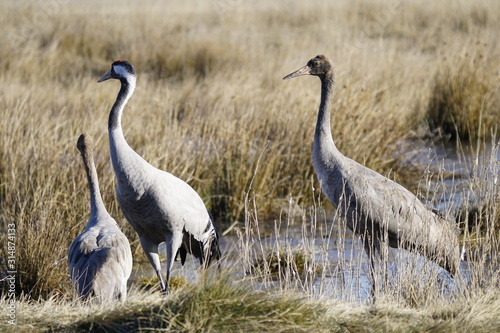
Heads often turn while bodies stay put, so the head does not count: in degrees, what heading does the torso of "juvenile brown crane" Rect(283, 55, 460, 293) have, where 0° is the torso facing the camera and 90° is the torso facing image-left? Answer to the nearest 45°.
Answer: approximately 90°

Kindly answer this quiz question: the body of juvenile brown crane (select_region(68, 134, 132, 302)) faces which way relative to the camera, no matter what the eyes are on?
away from the camera

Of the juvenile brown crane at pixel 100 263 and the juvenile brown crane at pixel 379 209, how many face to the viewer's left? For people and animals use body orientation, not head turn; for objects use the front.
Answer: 1

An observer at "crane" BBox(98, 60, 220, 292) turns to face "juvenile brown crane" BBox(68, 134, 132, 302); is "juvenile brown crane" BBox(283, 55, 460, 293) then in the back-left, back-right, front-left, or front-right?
back-left

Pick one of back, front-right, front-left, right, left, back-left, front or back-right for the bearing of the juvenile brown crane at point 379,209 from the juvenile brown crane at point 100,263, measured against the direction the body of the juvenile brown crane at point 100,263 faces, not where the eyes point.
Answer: right

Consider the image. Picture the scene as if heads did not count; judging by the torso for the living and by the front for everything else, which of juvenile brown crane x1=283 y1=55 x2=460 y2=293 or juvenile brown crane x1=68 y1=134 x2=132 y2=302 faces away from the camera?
juvenile brown crane x1=68 y1=134 x2=132 y2=302

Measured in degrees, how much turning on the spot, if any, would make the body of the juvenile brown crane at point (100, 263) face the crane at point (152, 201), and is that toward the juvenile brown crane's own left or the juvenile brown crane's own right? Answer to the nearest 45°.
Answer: approximately 45° to the juvenile brown crane's own right

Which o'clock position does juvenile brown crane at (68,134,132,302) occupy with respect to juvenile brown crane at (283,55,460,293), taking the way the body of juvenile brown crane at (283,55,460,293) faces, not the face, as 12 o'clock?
juvenile brown crane at (68,134,132,302) is roughly at 11 o'clock from juvenile brown crane at (283,55,460,293).

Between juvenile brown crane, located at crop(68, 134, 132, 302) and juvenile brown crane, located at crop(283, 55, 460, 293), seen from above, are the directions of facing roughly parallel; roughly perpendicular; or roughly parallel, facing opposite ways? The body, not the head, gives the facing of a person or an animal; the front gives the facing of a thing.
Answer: roughly perpendicular

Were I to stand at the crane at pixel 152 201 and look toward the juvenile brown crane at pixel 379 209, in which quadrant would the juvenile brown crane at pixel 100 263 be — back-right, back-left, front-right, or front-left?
back-right
